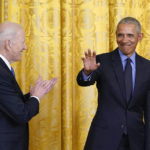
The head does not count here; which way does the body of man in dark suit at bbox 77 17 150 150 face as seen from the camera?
toward the camera

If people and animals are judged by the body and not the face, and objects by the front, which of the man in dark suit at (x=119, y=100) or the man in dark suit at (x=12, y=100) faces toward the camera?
the man in dark suit at (x=119, y=100)

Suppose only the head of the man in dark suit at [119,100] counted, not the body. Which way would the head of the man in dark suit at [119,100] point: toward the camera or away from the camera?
toward the camera

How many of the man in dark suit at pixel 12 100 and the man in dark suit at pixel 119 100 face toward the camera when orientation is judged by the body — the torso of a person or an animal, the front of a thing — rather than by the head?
1

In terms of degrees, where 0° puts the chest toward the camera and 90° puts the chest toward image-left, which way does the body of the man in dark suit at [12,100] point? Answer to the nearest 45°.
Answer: approximately 270°

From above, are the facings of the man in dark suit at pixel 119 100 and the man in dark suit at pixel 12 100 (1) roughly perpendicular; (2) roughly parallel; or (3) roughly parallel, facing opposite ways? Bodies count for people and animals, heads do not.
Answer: roughly perpendicular
